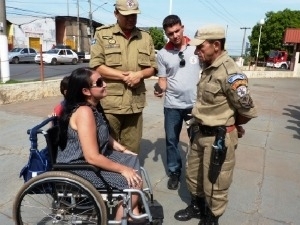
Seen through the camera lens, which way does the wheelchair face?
facing to the right of the viewer

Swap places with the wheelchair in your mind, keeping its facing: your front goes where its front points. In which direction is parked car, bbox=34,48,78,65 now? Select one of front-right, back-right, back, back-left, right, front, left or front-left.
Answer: left

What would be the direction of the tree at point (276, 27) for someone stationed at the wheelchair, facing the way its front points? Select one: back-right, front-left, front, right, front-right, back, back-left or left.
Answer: front-left

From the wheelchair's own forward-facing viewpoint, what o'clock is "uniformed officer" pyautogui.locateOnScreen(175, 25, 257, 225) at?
The uniformed officer is roughly at 12 o'clock from the wheelchair.

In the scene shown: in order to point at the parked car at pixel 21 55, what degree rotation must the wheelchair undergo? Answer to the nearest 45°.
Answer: approximately 90° to its left

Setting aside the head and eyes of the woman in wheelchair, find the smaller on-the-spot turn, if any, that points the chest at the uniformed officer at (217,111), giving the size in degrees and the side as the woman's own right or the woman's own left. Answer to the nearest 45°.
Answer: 0° — they already face them

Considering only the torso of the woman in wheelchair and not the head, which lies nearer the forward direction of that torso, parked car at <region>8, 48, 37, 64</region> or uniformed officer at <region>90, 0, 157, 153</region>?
the uniformed officer

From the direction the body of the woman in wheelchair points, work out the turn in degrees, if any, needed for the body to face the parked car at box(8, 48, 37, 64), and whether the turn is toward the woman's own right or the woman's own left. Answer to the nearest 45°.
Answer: approximately 90° to the woman's own left

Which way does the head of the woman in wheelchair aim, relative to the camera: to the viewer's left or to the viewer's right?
to the viewer's right

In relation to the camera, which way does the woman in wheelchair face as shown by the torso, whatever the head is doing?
to the viewer's right

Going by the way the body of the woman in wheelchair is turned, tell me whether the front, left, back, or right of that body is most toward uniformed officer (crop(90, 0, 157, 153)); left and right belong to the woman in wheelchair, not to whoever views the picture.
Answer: left

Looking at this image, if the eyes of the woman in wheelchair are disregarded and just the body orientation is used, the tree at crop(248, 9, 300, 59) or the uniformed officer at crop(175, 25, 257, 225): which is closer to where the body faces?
the uniformed officer

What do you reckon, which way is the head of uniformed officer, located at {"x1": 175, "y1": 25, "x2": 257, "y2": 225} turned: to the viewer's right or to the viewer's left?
to the viewer's left
